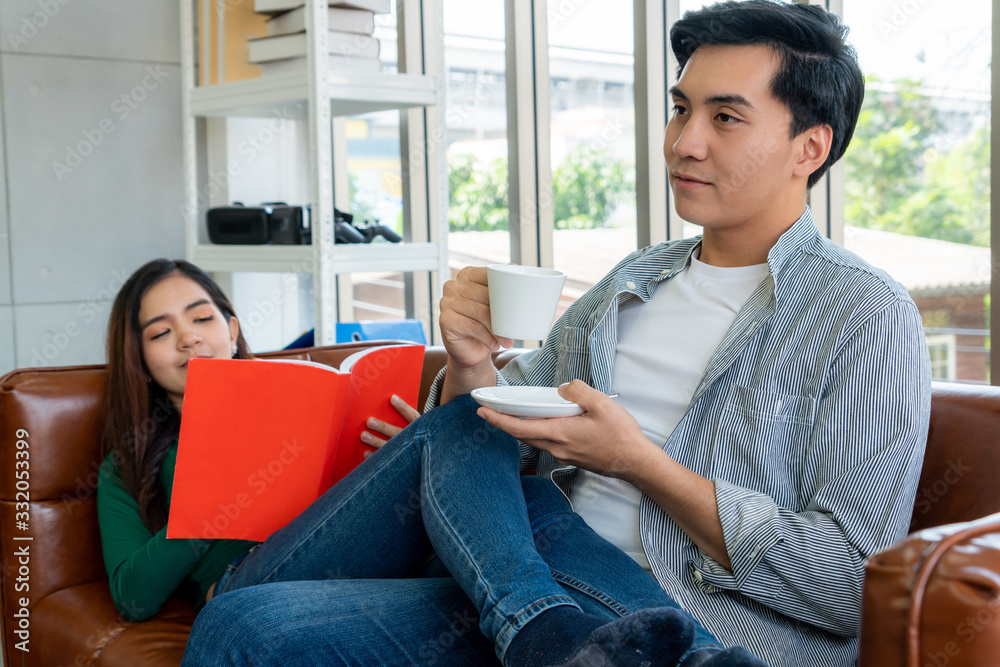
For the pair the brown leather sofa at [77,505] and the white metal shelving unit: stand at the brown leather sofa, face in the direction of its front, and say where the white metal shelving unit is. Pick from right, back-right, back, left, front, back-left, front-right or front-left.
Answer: back

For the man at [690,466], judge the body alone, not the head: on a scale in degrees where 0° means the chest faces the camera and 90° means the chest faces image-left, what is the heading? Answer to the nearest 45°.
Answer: approximately 45°

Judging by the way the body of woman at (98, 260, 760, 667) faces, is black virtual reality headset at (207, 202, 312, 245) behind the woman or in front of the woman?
behind

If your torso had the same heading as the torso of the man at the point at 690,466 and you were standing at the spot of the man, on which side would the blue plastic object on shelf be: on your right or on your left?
on your right

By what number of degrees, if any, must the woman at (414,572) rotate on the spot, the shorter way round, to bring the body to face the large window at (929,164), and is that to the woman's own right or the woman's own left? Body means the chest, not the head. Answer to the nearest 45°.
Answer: approximately 90° to the woman's own left

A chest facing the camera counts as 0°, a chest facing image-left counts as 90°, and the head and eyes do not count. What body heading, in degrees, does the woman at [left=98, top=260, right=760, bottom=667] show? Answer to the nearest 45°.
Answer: approximately 315°
